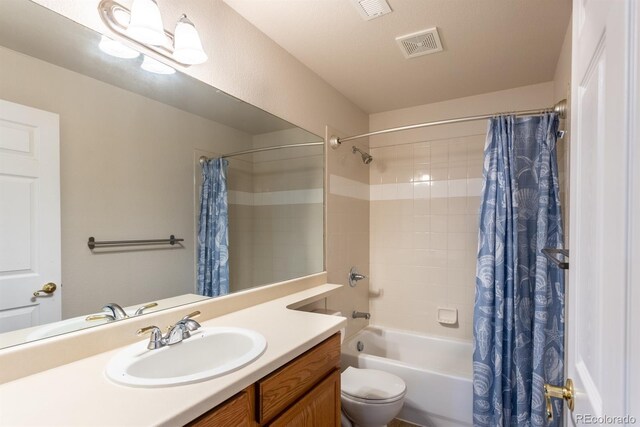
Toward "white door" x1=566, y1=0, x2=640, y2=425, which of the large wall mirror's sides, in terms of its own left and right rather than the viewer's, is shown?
front

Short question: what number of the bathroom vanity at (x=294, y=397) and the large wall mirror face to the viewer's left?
0

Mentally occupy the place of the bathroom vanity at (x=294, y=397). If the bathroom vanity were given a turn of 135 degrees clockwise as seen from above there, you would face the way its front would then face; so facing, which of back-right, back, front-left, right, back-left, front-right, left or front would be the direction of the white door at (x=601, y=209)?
back-left

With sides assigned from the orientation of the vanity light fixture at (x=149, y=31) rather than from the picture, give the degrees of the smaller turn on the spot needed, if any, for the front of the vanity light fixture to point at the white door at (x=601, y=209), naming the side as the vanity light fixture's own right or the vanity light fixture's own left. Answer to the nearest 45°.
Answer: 0° — it already faces it

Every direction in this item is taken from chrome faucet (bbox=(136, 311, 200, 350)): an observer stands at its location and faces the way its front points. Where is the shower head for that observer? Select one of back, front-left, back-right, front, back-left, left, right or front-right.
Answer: left

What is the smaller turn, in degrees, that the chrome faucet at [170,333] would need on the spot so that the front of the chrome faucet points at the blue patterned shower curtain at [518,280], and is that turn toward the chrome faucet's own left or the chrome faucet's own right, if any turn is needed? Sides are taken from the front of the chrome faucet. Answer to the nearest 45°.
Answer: approximately 45° to the chrome faucet's own left

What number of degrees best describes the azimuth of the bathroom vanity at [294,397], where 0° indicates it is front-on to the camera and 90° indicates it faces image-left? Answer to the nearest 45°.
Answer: approximately 315°

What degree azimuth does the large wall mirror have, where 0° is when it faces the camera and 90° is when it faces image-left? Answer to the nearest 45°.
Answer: approximately 315°

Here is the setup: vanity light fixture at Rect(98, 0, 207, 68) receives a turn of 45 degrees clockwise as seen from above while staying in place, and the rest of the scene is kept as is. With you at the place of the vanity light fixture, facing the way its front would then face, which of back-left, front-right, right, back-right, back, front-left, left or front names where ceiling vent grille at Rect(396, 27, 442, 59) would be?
left

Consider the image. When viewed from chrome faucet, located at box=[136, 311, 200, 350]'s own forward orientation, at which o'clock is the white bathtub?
The white bathtub is roughly at 10 o'clock from the chrome faucet.
